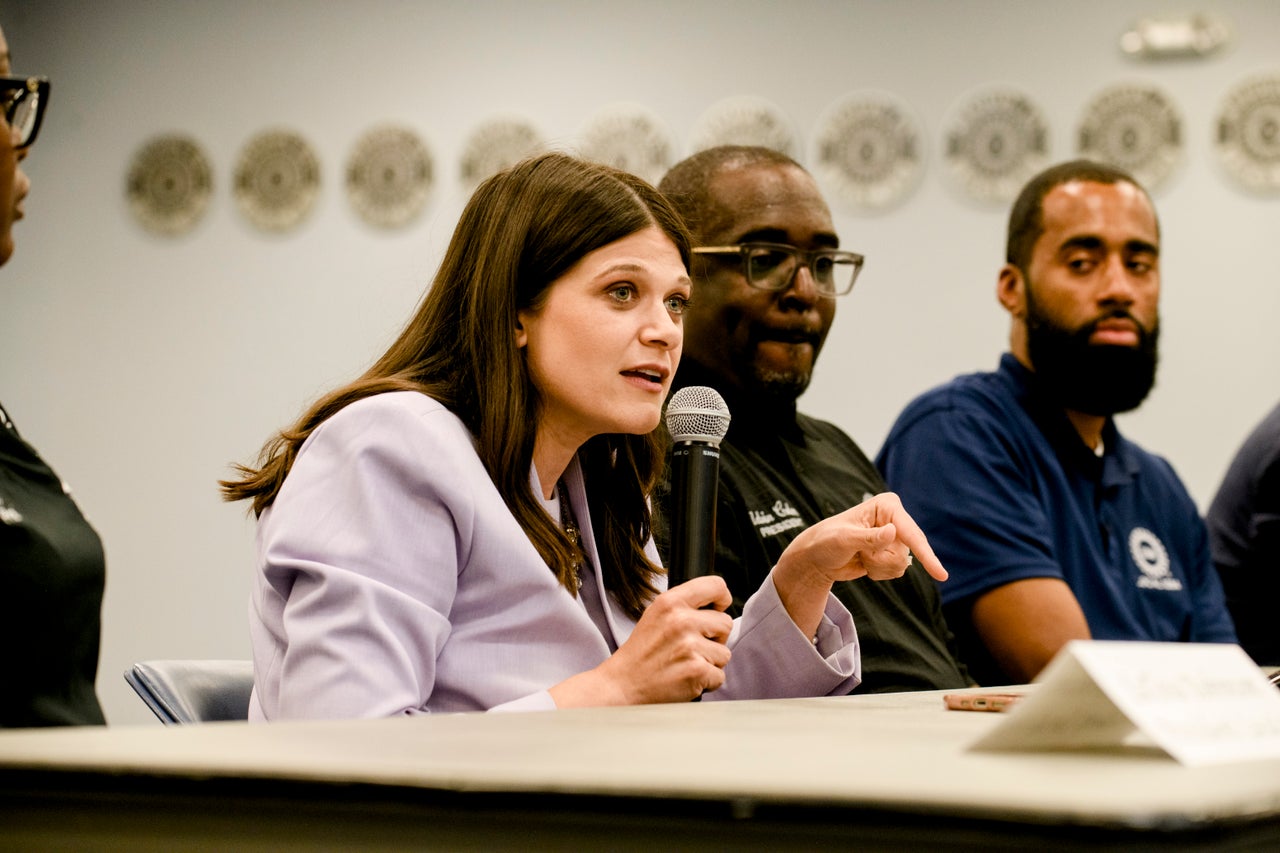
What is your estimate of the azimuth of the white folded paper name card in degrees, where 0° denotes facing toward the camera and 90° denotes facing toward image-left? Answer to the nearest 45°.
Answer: approximately 315°

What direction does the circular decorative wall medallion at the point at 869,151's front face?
toward the camera

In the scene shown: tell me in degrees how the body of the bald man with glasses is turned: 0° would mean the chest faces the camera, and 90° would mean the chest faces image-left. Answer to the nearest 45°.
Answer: approximately 315°

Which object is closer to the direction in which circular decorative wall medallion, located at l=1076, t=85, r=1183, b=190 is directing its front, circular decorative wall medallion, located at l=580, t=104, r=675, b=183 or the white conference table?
the white conference table

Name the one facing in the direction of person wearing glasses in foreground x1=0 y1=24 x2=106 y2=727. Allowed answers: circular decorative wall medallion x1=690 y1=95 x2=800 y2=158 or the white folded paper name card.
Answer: the circular decorative wall medallion

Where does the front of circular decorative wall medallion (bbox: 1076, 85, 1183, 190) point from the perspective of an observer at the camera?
facing the viewer

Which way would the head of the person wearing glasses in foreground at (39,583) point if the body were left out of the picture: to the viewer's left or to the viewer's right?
to the viewer's right

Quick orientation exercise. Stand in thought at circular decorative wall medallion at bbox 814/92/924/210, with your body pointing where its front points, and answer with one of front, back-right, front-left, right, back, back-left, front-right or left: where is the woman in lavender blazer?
front

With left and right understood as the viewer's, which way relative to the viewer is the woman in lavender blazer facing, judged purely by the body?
facing the viewer and to the right of the viewer

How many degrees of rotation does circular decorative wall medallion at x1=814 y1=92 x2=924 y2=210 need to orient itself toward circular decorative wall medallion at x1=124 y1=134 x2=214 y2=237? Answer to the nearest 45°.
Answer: approximately 90° to its right

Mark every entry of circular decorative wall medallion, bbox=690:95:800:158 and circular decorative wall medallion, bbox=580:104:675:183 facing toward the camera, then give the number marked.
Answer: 2

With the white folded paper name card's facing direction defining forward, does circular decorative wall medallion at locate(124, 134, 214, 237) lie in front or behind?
behind

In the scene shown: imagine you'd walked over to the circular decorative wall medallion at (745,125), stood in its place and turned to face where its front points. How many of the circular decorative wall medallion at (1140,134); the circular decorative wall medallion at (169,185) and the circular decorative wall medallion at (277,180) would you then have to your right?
2
